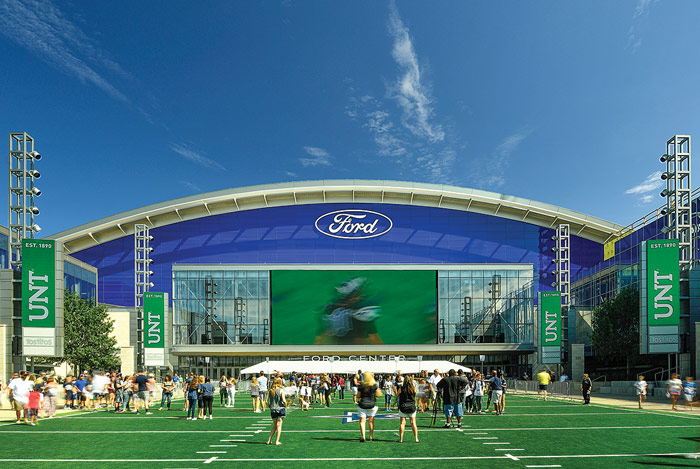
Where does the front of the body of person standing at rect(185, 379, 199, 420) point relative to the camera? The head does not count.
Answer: away from the camera

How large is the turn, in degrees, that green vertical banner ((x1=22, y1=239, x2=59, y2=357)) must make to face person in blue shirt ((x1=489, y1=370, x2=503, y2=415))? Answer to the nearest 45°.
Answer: approximately 45° to its left

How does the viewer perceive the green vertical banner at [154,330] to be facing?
facing the viewer

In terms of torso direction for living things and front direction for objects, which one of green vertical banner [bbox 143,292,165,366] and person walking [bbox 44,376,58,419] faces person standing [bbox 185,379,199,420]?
the green vertical banner

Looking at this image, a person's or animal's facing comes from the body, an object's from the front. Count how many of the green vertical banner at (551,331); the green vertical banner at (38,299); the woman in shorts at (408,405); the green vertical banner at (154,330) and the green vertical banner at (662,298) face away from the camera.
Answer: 1

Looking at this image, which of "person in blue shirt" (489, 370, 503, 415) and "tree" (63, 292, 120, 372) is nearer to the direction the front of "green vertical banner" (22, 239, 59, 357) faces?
the person in blue shirt

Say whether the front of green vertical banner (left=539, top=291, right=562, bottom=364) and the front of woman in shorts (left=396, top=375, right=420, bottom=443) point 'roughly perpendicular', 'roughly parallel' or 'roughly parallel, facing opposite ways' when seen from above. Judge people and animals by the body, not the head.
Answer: roughly parallel, facing opposite ways

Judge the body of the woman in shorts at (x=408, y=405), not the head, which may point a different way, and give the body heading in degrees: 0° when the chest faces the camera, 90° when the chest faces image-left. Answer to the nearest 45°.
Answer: approximately 180°

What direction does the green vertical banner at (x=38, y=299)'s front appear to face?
toward the camera

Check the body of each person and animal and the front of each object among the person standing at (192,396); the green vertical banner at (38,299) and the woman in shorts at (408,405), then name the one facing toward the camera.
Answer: the green vertical banner

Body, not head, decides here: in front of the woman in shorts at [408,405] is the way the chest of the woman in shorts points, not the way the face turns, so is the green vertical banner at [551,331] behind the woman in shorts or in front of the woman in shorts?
in front

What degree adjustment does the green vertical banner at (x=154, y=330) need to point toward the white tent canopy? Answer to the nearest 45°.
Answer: approximately 45° to its left

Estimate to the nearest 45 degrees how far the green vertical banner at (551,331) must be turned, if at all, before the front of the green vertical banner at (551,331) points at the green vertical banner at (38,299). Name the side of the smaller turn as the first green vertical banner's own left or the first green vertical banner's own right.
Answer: approximately 45° to the first green vertical banner's own right

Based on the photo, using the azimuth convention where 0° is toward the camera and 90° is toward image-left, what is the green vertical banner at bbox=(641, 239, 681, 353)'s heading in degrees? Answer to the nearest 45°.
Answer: approximately 0°
